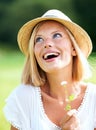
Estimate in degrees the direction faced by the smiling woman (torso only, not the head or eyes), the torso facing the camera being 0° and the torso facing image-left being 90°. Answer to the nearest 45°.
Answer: approximately 0°
